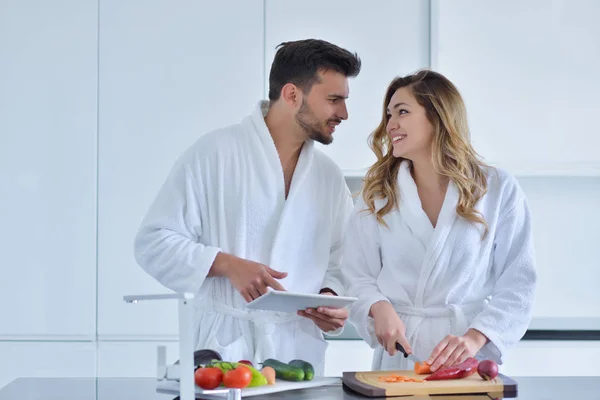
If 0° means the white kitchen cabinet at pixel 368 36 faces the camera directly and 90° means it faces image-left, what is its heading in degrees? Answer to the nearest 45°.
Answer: approximately 0°

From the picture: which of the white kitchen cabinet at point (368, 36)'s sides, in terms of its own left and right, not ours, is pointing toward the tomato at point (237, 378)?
front

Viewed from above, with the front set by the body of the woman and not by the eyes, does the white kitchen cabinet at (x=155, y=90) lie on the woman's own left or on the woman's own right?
on the woman's own right

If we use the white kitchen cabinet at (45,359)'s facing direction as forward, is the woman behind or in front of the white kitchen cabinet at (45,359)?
in front

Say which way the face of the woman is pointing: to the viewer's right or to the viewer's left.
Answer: to the viewer's left
